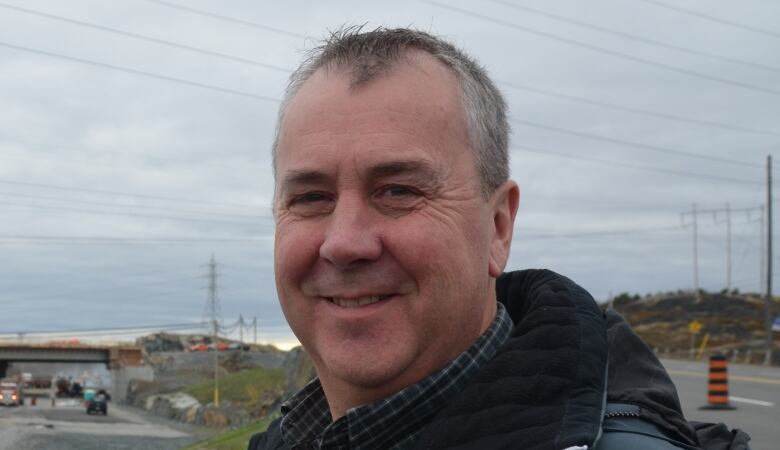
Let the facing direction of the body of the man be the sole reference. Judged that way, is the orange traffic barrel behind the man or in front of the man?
behind

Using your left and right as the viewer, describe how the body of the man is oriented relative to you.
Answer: facing the viewer and to the left of the viewer
